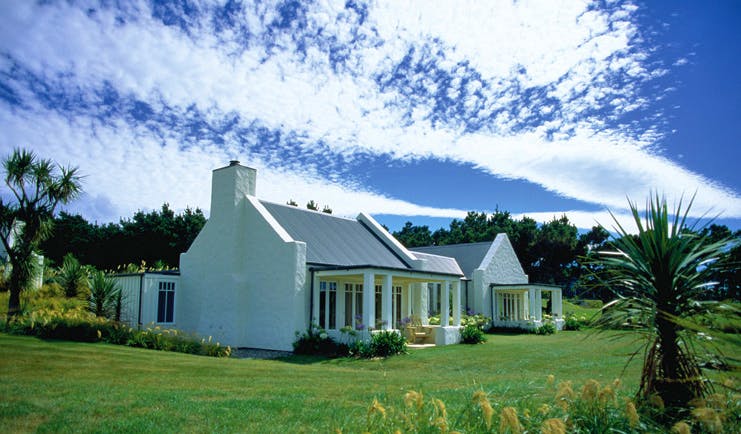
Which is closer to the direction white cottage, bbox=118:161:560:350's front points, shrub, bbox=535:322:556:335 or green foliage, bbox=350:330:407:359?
the green foliage

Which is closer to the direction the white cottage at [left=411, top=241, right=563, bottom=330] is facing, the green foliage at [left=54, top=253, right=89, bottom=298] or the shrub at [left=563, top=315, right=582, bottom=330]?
the shrub

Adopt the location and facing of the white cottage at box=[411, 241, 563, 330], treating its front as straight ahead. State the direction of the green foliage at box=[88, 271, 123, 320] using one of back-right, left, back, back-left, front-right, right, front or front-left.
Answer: right

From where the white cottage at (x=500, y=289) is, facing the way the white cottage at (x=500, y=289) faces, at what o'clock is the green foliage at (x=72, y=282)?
The green foliage is roughly at 3 o'clock from the white cottage.

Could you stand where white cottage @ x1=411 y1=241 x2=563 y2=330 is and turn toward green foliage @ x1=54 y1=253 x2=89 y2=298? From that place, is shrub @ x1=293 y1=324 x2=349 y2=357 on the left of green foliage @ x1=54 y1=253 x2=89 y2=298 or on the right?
left

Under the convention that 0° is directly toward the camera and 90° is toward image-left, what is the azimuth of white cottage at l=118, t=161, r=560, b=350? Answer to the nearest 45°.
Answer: approximately 315°

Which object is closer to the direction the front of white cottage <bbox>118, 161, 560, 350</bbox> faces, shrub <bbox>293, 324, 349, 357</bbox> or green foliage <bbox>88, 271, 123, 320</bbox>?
the shrub

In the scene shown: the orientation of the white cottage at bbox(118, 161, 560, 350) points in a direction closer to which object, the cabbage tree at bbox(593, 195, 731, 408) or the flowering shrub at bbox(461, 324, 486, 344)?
the cabbage tree
